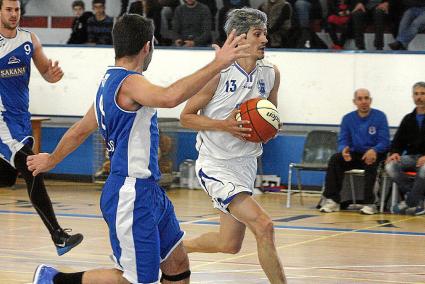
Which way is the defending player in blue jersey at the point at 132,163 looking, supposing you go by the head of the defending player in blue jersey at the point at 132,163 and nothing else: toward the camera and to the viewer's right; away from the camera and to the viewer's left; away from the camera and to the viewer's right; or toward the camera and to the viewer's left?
away from the camera and to the viewer's right

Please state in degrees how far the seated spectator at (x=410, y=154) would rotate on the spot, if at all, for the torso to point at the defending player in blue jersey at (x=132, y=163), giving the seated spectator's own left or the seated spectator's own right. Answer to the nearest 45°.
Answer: approximately 45° to the seated spectator's own left

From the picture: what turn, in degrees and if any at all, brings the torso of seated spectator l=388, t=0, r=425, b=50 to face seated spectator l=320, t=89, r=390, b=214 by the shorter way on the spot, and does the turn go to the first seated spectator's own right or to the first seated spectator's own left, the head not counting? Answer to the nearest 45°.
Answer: approximately 45° to the first seated spectator's own left

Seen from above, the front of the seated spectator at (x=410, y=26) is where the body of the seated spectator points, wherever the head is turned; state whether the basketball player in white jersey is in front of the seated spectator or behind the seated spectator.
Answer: in front

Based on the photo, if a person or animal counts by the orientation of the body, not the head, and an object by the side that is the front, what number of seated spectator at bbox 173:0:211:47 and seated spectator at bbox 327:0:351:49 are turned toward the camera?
2

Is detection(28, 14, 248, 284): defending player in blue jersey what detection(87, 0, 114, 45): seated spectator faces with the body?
yes

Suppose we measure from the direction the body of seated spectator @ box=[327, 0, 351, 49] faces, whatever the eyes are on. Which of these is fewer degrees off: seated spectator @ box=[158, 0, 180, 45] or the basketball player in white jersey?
the basketball player in white jersey

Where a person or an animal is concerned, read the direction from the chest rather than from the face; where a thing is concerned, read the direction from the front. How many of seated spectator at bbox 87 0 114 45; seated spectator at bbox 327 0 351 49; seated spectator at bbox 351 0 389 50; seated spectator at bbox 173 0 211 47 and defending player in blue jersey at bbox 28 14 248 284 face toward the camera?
4

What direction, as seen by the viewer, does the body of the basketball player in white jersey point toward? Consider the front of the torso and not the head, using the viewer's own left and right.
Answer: facing the viewer and to the right of the viewer

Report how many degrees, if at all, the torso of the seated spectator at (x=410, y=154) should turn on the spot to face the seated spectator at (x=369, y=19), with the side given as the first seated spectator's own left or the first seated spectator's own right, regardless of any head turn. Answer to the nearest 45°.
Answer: approximately 135° to the first seated spectator's own right
